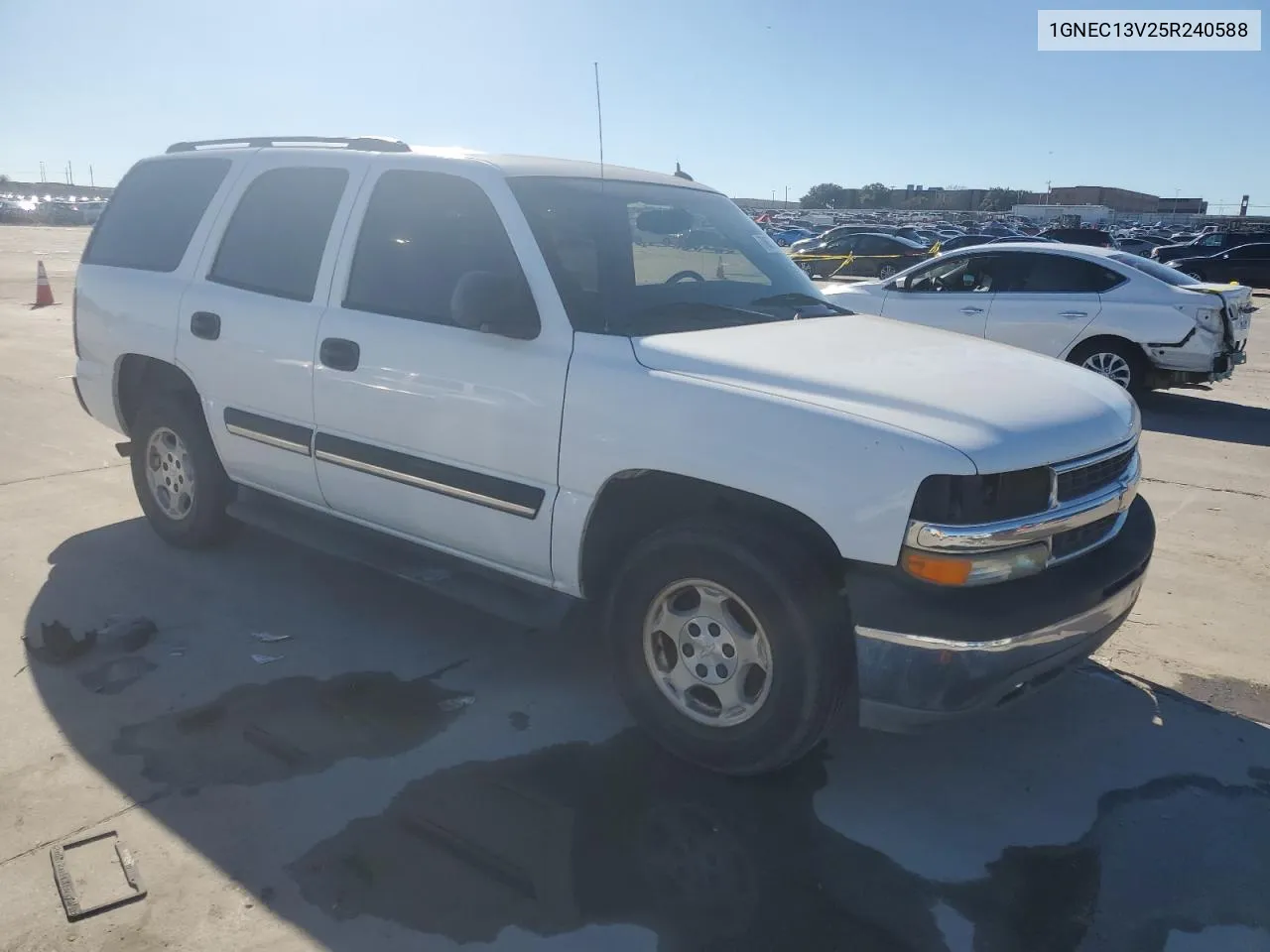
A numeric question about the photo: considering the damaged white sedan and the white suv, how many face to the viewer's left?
1

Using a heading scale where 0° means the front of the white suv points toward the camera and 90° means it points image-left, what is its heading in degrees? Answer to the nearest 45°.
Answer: approximately 315°

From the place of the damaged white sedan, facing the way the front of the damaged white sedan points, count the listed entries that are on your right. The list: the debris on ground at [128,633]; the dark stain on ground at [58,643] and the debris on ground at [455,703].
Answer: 0

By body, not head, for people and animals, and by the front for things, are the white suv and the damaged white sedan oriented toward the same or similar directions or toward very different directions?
very different directions

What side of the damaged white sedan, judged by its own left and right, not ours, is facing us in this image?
left

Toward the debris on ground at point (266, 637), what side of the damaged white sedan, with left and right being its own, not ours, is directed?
left

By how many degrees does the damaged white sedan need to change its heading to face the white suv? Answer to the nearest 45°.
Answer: approximately 90° to its left

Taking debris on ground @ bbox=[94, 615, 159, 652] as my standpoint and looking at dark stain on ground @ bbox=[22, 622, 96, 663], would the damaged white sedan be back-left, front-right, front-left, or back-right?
back-right

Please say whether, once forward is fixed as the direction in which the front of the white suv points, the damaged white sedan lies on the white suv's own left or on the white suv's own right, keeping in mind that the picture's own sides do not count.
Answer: on the white suv's own left

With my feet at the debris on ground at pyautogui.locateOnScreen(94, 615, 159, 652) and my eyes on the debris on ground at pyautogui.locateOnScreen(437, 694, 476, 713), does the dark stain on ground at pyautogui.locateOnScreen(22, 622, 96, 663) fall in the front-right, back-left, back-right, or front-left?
back-right

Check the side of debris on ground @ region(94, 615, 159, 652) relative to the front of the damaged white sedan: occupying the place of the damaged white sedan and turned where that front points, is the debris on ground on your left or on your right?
on your left
